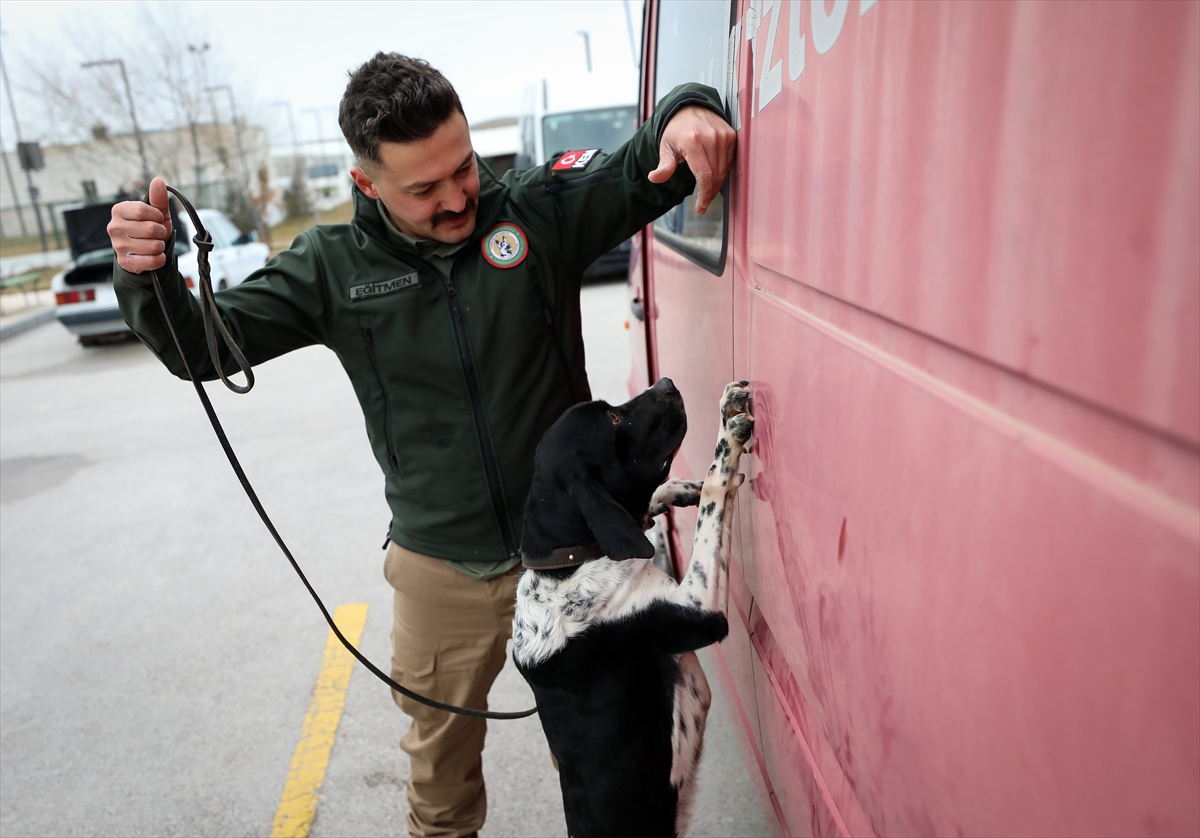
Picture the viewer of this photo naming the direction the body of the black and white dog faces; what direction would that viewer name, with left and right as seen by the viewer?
facing to the right of the viewer

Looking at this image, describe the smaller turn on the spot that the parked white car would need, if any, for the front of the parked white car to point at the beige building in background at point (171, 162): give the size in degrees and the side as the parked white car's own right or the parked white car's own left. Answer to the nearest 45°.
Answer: approximately 45° to the parked white car's own left

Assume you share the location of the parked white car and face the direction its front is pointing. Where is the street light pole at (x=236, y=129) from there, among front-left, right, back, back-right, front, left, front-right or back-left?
front-left

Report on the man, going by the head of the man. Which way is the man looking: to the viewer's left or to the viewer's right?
to the viewer's right

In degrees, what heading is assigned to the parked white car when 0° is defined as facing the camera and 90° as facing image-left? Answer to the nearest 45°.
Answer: approximately 225°

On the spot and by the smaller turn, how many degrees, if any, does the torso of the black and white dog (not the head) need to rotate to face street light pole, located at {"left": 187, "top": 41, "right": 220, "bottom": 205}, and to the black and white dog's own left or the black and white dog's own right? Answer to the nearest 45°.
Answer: approximately 135° to the black and white dog's own left

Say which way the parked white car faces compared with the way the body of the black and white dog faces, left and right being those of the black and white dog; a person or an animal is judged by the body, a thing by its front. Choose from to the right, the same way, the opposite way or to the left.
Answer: to the left

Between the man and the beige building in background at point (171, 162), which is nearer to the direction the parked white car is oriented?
the beige building in background

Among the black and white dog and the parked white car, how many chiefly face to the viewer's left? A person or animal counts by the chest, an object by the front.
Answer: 0

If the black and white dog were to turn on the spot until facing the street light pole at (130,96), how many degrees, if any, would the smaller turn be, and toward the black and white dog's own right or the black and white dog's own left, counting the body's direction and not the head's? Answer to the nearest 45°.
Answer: approximately 135° to the black and white dog's own left

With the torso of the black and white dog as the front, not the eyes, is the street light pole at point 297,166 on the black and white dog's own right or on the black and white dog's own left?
on the black and white dog's own left

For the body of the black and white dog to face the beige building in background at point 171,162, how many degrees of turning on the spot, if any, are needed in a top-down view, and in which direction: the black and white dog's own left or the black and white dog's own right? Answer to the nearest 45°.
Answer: approximately 135° to the black and white dog's own left
